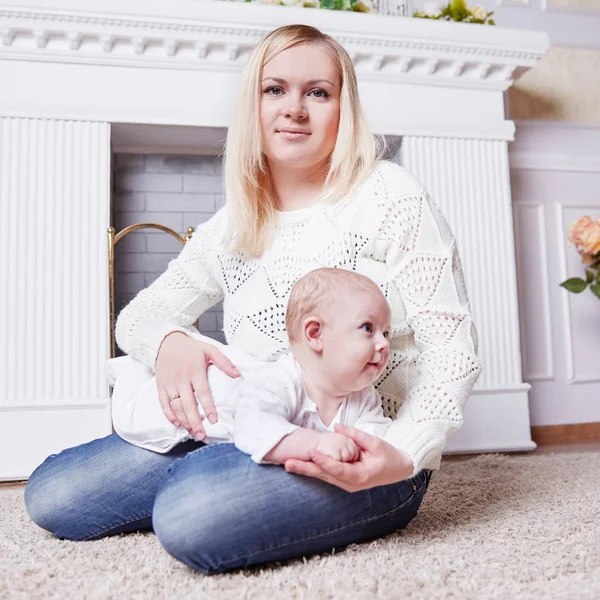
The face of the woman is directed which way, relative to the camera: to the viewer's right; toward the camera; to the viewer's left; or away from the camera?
toward the camera

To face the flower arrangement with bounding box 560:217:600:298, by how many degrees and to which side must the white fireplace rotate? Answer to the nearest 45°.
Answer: approximately 90° to its left

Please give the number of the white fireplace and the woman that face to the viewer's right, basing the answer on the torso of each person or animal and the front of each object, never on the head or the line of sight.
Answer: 0

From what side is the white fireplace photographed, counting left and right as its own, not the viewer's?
front

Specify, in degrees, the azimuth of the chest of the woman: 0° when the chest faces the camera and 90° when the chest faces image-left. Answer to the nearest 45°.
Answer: approximately 45°

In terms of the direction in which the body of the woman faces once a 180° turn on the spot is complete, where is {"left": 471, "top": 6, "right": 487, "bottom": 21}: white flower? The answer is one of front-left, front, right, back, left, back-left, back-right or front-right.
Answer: front

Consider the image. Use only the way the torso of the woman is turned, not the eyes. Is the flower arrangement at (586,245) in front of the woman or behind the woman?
behind
